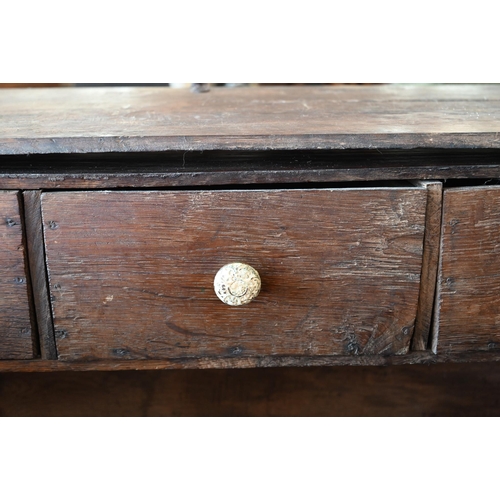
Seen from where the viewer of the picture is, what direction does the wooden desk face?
facing the viewer
